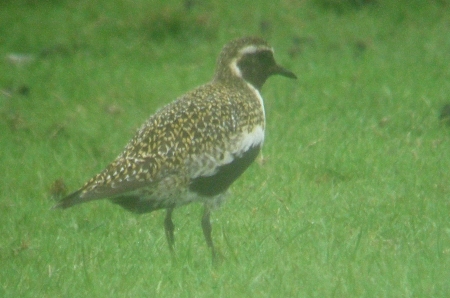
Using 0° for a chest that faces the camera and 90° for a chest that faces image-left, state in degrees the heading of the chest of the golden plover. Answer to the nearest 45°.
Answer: approximately 270°
